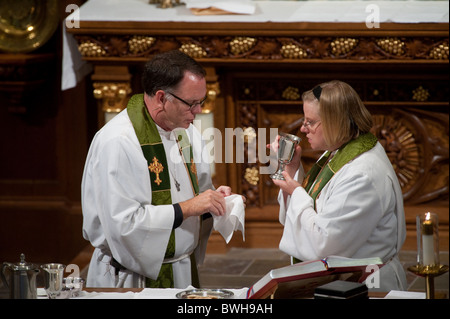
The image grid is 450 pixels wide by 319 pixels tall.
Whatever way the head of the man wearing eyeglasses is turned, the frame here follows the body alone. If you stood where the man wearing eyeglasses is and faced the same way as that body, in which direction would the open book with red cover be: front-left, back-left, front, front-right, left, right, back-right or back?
front

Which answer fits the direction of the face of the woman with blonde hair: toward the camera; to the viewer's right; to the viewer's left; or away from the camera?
to the viewer's left

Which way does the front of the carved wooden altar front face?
toward the camera

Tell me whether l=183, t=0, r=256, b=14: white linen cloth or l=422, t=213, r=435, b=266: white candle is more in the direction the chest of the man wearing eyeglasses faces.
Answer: the white candle

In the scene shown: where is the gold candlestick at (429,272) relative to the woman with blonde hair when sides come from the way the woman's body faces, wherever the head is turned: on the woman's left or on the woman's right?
on the woman's left

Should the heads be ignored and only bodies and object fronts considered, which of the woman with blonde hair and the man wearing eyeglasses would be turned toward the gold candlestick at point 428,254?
the man wearing eyeglasses

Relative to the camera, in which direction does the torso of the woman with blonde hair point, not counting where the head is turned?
to the viewer's left

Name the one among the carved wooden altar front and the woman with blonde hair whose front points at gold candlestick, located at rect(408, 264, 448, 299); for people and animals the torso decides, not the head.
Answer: the carved wooden altar front

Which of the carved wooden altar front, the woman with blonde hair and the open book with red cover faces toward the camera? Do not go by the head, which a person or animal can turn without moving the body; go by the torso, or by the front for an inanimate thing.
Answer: the carved wooden altar front

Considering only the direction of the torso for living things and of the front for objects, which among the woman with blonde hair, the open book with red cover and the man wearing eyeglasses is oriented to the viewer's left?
the woman with blonde hair

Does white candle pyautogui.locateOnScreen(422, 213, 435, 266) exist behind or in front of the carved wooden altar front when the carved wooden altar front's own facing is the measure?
in front

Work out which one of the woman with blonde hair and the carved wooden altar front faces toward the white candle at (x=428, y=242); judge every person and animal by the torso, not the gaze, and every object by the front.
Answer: the carved wooden altar front

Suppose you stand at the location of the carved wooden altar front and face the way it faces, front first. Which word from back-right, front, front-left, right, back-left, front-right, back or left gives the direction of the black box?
front

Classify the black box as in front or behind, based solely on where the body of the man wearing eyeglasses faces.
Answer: in front

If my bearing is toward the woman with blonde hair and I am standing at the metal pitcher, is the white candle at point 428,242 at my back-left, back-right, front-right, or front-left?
front-right

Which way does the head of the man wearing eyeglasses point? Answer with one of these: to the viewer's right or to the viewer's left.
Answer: to the viewer's right
